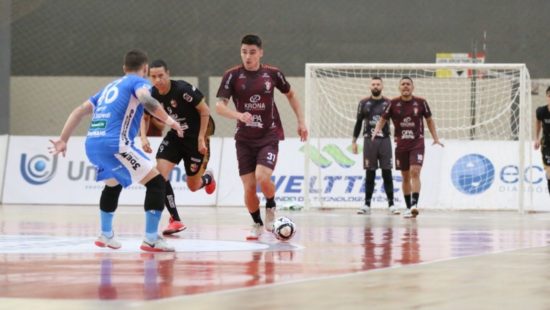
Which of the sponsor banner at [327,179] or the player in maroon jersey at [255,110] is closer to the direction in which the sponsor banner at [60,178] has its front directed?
the player in maroon jersey

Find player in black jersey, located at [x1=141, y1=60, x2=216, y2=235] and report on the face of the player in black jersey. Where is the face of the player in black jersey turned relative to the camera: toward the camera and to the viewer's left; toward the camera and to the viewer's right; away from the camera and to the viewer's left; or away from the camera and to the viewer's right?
toward the camera and to the viewer's left

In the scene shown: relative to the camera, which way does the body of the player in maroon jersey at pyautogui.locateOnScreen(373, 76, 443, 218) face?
toward the camera

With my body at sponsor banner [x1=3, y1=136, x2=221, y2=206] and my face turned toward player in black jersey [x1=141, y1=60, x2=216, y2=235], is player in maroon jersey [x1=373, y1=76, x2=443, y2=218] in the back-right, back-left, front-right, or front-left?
front-left

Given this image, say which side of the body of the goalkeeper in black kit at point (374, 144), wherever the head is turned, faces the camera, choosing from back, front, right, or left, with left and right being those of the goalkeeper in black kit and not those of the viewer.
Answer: front

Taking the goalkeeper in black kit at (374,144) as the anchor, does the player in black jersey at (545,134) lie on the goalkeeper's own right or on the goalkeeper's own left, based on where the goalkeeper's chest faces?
on the goalkeeper's own left

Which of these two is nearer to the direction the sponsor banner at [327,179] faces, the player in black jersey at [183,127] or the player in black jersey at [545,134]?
the player in black jersey at [183,127]

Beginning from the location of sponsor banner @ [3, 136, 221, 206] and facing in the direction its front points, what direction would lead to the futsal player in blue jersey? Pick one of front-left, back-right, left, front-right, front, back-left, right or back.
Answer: front

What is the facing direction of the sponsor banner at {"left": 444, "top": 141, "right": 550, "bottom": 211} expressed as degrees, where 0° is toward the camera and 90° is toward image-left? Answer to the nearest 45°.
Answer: approximately 0°

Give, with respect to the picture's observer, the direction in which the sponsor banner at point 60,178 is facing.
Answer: facing the viewer

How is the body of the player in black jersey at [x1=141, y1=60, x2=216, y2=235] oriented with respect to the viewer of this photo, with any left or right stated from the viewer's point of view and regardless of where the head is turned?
facing the viewer and to the left of the viewer
